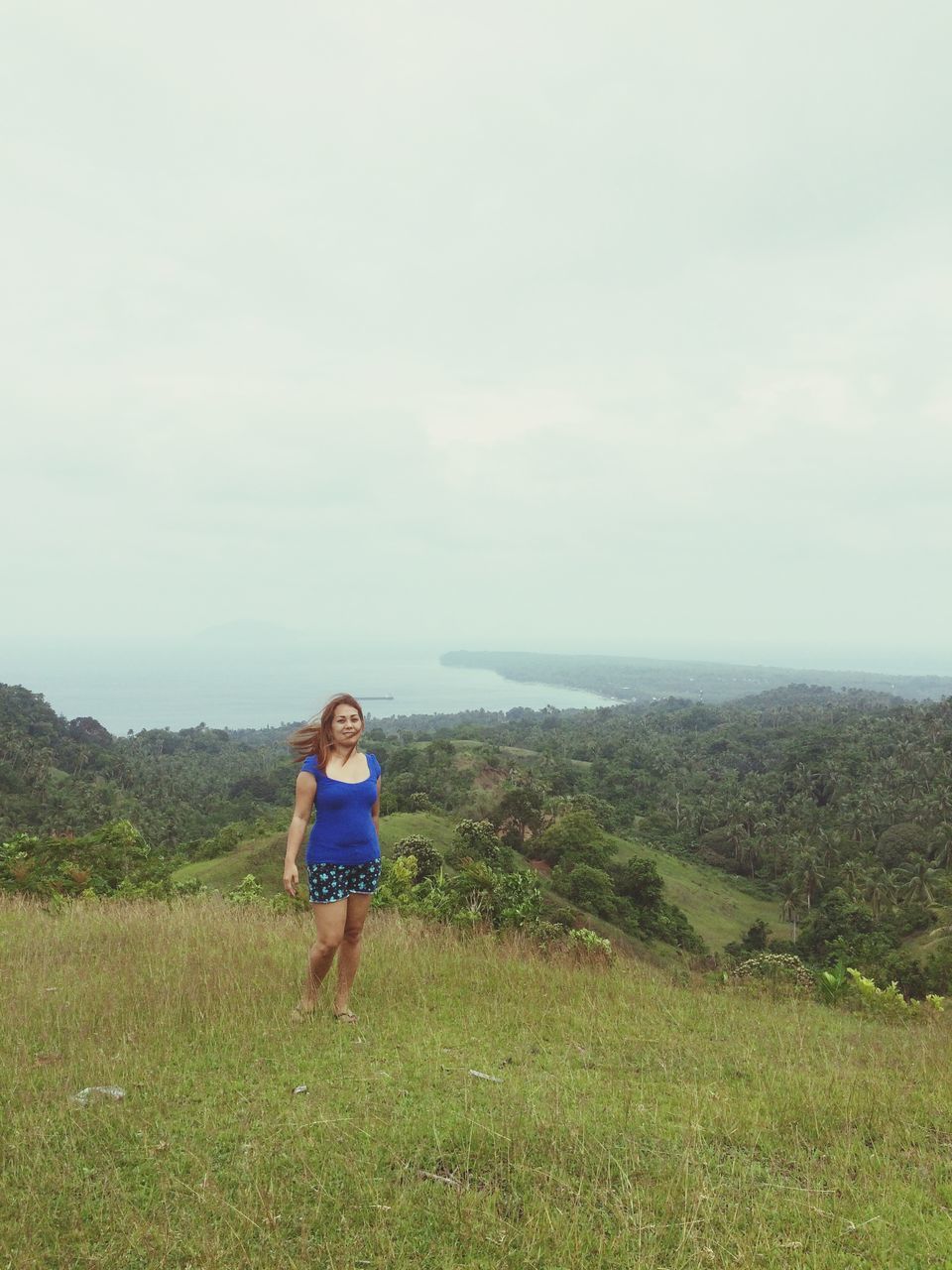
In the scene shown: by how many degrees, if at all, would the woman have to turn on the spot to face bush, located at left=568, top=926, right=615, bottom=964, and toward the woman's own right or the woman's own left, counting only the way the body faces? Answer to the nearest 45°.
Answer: approximately 90° to the woman's own left

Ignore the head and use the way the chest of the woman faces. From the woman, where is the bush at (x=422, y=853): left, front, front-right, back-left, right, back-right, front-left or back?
back-left

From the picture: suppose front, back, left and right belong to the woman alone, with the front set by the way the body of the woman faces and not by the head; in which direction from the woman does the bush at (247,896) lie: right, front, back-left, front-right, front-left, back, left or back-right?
back-left

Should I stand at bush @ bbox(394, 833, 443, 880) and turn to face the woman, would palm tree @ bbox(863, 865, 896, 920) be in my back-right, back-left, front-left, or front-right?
back-left

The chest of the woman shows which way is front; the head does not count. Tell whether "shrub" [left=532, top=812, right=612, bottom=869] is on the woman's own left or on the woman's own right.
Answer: on the woman's own left

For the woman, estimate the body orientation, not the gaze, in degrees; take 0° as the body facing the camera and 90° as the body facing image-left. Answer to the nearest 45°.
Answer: approximately 315°

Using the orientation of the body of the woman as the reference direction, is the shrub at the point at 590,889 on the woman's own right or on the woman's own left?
on the woman's own left

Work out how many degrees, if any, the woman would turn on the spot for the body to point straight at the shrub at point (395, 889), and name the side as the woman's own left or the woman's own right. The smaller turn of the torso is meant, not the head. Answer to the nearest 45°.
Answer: approximately 135° to the woman's own left

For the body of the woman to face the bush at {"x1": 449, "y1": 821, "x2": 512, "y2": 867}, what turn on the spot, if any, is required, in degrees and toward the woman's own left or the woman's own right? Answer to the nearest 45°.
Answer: approximately 135° to the woman's own left
